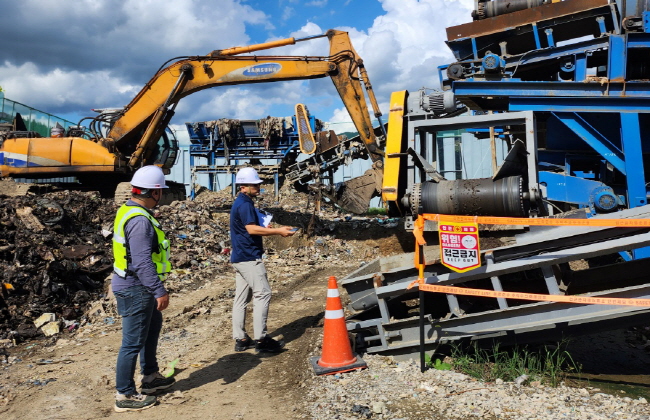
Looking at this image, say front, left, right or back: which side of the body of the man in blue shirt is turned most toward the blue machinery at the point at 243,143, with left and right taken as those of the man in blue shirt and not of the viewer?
left

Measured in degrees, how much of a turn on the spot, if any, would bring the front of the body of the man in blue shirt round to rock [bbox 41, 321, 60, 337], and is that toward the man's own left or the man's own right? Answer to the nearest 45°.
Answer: approximately 135° to the man's own left

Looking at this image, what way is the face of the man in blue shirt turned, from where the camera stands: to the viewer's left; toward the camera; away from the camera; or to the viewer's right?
to the viewer's right

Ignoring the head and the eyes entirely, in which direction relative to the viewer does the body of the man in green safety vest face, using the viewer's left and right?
facing to the right of the viewer

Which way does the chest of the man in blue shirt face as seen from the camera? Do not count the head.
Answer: to the viewer's right

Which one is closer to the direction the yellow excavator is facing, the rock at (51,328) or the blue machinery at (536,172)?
the blue machinery

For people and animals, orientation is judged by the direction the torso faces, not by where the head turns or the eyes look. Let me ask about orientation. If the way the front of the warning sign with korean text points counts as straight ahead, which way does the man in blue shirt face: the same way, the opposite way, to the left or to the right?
to the left

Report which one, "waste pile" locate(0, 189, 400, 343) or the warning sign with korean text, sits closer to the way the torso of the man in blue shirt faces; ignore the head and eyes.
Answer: the warning sign with korean text

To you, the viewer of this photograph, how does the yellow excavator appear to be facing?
facing to the right of the viewer

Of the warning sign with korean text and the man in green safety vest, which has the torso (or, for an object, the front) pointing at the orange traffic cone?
the man in green safety vest
